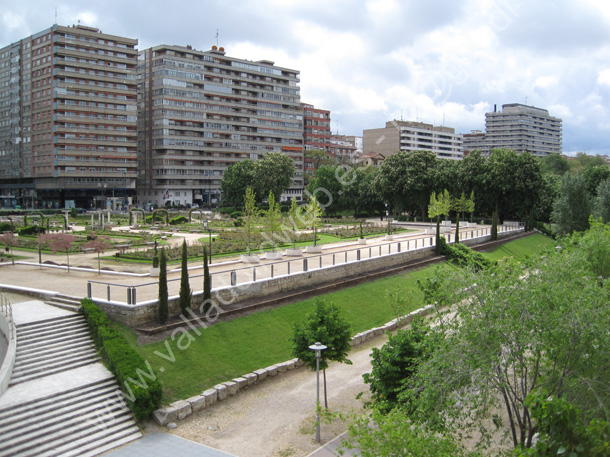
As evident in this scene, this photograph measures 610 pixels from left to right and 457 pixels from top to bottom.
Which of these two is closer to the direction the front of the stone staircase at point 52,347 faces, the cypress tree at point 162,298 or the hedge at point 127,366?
the hedge

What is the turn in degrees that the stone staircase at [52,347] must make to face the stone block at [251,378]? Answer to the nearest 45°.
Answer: approximately 45° to its left

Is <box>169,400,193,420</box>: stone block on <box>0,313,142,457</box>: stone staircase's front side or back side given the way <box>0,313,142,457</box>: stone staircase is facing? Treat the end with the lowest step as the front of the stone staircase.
on the front side

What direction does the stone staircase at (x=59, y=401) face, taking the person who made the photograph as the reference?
facing the viewer and to the right of the viewer

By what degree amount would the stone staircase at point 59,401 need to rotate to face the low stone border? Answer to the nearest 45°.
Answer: approximately 45° to its left

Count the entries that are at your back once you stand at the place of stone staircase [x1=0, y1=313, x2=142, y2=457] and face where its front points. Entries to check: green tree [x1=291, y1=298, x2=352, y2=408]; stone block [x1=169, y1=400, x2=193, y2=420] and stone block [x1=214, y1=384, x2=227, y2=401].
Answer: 0

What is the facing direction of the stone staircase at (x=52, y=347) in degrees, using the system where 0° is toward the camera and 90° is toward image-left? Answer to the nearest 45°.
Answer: approximately 315°

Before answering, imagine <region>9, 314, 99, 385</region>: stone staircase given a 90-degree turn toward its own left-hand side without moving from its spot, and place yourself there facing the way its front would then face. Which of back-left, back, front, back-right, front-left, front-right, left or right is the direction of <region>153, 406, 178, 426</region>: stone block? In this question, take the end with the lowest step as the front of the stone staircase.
right

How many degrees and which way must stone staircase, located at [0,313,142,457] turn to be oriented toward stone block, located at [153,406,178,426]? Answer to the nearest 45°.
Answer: approximately 45° to its left

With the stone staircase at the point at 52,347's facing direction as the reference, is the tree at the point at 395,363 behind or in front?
in front

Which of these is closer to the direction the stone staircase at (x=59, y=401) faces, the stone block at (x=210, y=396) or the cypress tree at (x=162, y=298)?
the stone block

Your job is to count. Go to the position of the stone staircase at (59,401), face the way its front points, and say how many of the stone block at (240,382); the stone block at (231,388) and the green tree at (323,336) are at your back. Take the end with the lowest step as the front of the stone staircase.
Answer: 0
